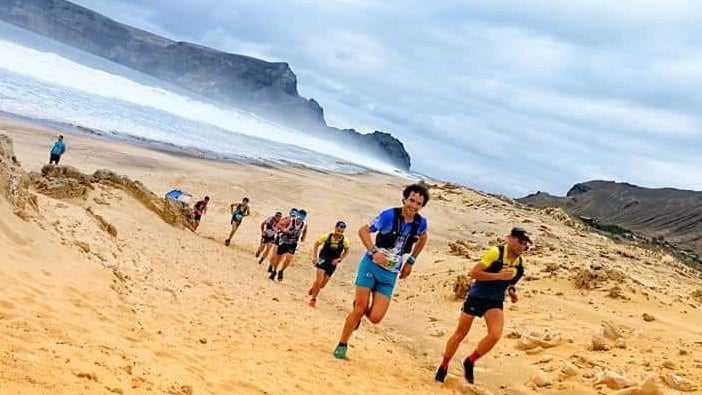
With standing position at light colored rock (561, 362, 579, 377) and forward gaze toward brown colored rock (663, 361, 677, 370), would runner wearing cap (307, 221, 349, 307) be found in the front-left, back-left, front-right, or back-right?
back-left

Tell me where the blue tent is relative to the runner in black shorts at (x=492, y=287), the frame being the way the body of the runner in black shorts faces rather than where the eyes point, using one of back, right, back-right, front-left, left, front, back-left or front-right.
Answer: back

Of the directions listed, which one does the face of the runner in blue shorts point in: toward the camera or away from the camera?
toward the camera

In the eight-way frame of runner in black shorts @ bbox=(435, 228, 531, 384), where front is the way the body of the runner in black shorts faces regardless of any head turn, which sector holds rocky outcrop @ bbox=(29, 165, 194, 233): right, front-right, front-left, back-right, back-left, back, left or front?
back

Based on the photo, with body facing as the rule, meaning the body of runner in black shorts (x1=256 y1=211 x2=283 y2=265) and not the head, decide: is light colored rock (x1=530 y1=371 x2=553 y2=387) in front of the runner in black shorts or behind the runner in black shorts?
in front

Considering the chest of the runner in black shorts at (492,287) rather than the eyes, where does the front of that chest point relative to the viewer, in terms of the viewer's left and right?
facing the viewer and to the right of the viewer

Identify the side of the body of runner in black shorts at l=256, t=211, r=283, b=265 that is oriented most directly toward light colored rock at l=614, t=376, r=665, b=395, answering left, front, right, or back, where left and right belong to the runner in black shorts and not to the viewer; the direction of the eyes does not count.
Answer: front

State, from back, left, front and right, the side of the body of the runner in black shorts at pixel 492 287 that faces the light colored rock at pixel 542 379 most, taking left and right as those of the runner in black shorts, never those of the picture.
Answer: left

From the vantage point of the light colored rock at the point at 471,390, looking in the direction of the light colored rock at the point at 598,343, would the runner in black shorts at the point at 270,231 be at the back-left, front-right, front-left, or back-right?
front-left

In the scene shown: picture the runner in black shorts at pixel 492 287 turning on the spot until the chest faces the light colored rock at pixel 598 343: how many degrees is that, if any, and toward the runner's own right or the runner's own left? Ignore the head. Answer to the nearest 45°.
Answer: approximately 90° to the runner's own left

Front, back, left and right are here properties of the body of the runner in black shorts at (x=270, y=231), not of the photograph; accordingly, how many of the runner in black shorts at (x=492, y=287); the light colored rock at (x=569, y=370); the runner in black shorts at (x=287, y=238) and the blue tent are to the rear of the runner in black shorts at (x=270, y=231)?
1

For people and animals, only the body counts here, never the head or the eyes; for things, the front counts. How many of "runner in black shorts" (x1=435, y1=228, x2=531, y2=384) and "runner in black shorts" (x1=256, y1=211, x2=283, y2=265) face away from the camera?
0

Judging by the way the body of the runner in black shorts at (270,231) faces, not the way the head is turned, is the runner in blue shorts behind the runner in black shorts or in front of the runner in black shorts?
in front

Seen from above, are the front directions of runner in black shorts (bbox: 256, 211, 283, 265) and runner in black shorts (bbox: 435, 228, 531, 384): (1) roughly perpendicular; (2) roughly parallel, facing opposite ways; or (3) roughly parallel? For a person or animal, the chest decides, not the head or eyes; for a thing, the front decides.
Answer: roughly parallel
